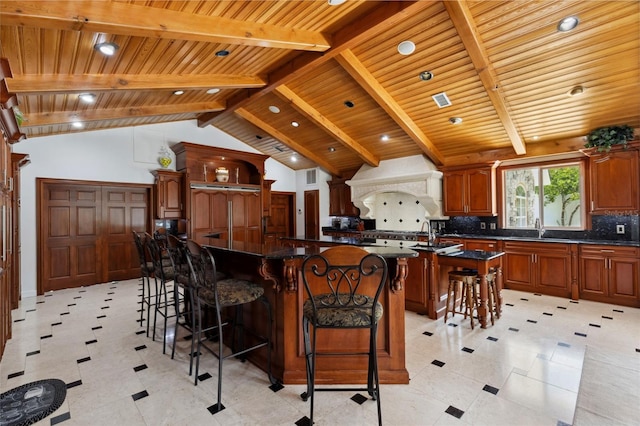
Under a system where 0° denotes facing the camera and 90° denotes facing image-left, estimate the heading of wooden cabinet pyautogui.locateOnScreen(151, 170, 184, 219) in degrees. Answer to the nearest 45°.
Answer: approximately 315°

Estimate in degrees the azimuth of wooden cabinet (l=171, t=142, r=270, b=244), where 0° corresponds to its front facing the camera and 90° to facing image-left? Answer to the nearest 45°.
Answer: approximately 315°

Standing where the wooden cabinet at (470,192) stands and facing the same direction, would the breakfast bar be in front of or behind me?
in front

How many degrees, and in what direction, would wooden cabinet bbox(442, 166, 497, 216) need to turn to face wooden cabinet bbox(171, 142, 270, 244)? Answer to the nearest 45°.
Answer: approximately 90° to its right

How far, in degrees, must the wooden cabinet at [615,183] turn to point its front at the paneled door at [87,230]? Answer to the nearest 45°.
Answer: approximately 45° to its right

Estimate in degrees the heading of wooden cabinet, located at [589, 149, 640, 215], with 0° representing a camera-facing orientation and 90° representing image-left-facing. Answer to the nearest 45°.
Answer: approximately 0°

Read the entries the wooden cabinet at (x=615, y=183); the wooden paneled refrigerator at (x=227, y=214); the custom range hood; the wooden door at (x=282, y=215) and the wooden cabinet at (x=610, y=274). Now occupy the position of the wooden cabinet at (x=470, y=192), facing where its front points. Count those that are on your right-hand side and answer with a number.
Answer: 3

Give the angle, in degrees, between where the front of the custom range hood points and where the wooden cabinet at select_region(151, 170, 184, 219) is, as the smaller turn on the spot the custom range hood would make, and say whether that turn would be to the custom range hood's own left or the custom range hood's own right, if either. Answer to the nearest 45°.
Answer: approximately 45° to the custom range hood's own right

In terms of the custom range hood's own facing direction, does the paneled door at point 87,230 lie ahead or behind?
ahead

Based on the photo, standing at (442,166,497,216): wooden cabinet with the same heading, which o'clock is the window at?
The window is roughly at 9 o'clock from the wooden cabinet.

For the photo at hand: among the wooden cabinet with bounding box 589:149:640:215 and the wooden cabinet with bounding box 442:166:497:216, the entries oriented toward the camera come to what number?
2
